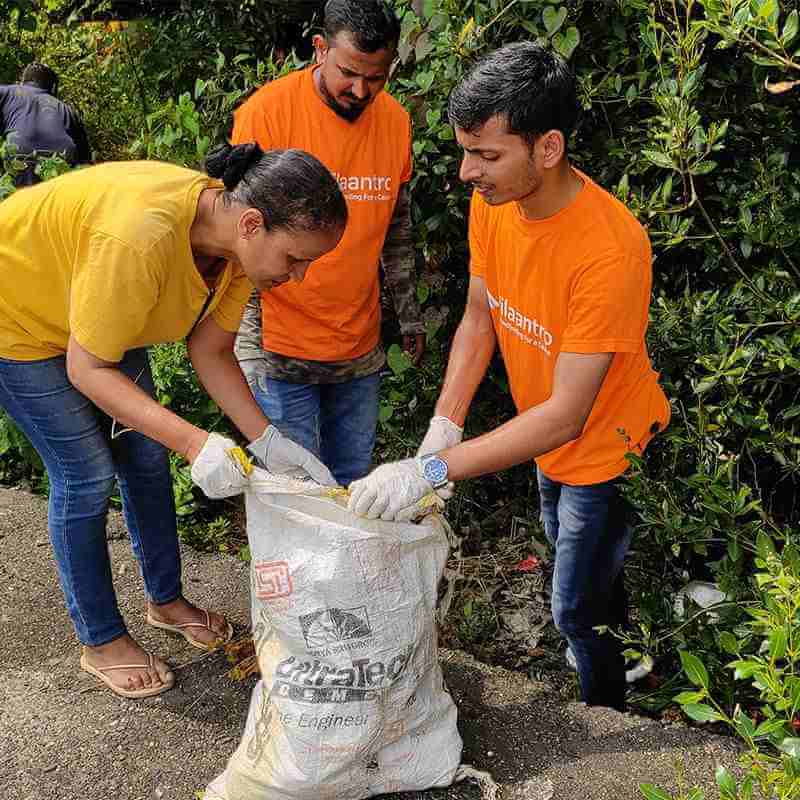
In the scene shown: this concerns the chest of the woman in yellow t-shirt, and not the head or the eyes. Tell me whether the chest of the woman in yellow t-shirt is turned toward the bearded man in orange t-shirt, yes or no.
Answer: no

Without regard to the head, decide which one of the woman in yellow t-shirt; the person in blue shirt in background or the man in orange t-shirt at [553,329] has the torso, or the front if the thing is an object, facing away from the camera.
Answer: the person in blue shirt in background

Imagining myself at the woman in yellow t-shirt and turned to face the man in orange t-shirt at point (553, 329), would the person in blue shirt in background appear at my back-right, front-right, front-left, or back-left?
back-left

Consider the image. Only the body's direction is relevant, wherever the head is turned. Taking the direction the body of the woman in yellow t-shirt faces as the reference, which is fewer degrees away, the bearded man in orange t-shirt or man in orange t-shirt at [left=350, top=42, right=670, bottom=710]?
the man in orange t-shirt

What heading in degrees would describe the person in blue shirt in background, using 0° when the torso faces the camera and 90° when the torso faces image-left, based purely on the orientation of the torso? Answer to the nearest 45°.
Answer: approximately 180°

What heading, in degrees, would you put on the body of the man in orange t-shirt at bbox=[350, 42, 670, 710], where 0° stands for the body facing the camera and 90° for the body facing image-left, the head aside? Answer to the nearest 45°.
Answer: approximately 45°

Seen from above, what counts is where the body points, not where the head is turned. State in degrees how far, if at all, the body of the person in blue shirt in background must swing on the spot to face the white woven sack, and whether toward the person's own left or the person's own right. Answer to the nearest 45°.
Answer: approximately 180°

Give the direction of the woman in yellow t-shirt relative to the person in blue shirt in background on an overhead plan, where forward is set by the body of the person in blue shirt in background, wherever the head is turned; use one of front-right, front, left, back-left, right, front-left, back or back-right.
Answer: back

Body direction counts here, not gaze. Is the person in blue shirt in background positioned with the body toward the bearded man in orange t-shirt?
no

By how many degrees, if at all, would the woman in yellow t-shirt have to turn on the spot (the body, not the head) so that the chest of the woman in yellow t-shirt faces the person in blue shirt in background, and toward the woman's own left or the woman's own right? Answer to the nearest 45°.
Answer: approximately 135° to the woman's own left

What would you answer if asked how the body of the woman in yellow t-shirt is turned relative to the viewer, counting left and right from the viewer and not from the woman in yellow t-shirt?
facing the viewer and to the right of the viewer

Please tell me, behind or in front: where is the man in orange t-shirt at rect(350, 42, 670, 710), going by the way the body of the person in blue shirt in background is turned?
behind

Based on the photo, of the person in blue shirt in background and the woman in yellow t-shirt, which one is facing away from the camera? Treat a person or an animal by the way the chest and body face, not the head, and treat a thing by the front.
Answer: the person in blue shirt in background

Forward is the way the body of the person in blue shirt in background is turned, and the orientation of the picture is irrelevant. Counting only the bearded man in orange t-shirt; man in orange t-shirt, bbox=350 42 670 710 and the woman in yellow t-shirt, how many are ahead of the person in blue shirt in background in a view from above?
0

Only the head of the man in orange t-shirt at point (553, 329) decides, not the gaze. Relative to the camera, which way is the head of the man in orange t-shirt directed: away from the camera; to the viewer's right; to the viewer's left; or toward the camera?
to the viewer's left

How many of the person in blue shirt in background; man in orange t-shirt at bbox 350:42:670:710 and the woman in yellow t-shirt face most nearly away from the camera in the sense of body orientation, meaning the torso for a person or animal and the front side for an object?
1
